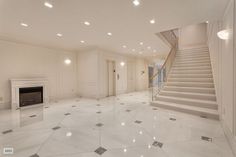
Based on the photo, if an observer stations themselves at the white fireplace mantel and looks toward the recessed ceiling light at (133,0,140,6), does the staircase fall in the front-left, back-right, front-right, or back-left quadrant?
front-left

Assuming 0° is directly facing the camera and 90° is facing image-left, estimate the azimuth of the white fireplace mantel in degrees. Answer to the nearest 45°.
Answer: approximately 315°

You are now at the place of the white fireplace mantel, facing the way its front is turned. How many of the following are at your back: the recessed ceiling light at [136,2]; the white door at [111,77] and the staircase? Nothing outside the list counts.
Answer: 0

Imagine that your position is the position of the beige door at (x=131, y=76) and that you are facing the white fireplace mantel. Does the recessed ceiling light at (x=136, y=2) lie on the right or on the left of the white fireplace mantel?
left

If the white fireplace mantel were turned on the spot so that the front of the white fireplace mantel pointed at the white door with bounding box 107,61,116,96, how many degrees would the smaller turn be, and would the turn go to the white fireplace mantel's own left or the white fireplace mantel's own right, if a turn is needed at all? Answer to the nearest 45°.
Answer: approximately 45° to the white fireplace mantel's own left

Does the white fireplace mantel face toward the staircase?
no

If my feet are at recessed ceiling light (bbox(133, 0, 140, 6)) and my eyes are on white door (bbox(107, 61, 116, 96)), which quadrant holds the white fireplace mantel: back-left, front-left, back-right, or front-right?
front-left

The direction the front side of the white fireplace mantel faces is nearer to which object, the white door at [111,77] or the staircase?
the staircase

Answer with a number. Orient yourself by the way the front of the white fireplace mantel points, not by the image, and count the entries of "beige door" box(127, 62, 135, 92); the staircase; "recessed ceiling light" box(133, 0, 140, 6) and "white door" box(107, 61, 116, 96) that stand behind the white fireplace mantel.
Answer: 0

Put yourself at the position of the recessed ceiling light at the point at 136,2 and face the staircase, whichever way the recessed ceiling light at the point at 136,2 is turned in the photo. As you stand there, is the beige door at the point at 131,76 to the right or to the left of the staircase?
left

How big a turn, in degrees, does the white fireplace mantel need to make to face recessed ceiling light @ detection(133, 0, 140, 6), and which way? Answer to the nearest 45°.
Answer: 0° — it already faces it

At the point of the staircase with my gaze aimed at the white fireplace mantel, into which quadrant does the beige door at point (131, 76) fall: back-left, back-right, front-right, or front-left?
front-right

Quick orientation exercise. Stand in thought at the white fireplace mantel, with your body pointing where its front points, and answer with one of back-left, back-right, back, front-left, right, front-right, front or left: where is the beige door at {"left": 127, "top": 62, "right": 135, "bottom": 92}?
front-left
